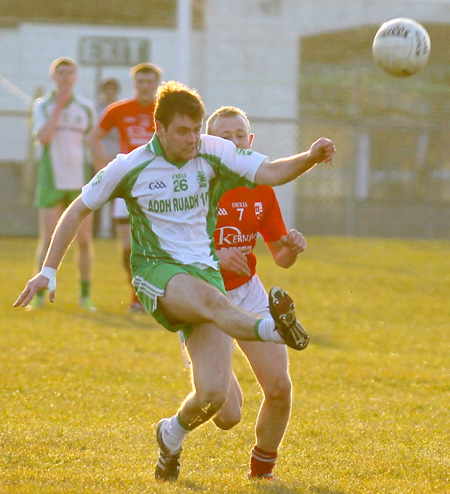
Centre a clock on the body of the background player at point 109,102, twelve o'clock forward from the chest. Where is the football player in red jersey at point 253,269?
The football player in red jersey is roughly at 12 o'clock from the background player.

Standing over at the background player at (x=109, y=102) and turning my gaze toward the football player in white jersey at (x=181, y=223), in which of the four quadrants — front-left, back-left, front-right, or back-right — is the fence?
back-left

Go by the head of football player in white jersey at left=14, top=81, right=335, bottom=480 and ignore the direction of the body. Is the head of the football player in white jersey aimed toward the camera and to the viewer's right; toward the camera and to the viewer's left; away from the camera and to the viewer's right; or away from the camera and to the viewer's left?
toward the camera and to the viewer's right

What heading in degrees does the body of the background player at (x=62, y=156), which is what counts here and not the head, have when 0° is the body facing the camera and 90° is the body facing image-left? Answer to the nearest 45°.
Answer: approximately 0°

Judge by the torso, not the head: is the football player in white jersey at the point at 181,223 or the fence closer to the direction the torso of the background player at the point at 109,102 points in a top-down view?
the football player in white jersey

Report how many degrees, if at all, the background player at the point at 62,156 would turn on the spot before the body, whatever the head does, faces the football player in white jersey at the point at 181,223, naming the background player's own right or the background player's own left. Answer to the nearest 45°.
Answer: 0° — they already face them

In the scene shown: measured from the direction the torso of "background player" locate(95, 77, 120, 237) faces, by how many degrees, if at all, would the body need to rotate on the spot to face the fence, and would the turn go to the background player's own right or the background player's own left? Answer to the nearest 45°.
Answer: approximately 135° to the background player's own left
